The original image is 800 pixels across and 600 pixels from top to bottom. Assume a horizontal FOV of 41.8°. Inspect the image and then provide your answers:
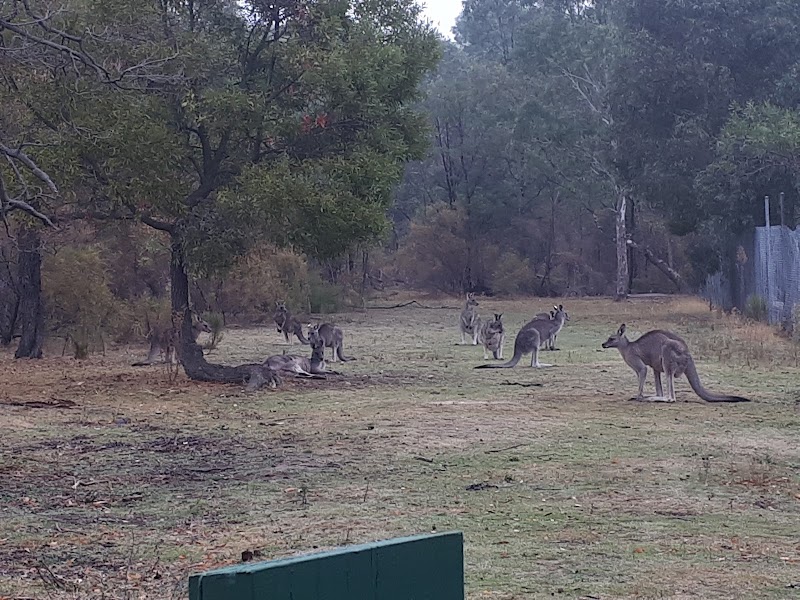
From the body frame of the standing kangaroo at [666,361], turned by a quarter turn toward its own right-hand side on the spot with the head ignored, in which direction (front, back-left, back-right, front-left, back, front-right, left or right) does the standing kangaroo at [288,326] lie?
front-left

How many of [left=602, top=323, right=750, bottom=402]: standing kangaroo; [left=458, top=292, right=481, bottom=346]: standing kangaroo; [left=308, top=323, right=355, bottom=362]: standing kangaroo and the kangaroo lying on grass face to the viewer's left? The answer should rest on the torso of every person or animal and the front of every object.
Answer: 2

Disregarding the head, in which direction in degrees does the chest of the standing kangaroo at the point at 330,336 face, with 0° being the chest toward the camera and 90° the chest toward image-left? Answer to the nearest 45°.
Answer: approximately 90°

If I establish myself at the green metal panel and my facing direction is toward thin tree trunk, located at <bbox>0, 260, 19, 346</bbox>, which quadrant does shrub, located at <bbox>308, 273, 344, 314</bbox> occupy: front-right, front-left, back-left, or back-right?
front-right

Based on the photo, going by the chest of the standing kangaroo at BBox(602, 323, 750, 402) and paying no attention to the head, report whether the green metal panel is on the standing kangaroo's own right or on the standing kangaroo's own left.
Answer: on the standing kangaroo's own left

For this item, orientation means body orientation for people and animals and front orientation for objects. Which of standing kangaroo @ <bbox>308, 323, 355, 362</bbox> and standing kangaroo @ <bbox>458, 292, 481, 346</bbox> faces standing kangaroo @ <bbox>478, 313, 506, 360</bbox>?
standing kangaroo @ <bbox>458, 292, 481, 346</bbox>

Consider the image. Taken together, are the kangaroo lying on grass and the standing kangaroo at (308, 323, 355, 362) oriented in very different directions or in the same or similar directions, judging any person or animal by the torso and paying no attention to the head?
very different directions

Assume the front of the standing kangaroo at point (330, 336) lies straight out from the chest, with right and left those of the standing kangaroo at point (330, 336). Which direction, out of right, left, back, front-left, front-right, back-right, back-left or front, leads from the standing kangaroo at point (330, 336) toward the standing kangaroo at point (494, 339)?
back

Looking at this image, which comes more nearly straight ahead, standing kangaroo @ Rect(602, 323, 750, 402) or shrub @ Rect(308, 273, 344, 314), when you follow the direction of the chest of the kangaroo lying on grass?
the standing kangaroo

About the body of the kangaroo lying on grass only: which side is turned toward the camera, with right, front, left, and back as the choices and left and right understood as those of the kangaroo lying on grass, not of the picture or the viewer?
right

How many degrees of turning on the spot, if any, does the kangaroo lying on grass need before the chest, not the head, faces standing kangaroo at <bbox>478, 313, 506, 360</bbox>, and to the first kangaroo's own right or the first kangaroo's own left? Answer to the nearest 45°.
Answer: approximately 45° to the first kangaroo's own left

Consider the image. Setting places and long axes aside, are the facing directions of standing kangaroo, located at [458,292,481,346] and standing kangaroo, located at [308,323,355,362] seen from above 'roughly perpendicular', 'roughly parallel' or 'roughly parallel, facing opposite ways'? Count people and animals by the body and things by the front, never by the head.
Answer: roughly perpendicular

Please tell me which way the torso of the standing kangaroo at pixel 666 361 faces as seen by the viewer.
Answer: to the viewer's left

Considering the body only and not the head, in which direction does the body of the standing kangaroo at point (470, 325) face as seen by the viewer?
toward the camera

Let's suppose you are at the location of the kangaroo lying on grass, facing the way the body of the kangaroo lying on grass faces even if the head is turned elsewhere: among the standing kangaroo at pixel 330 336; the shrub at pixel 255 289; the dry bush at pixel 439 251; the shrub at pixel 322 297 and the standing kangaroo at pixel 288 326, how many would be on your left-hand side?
5

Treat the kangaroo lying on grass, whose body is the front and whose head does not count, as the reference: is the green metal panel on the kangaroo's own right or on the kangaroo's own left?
on the kangaroo's own right

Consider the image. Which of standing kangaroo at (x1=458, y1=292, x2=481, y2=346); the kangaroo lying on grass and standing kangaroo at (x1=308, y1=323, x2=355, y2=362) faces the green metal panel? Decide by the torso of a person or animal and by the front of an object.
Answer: standing kangaroo at (x1=458, y1=292, x2=481, y2=346)

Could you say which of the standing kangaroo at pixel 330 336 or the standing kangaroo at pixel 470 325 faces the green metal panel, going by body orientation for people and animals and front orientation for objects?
the standing kangaroo at pixel 470 325

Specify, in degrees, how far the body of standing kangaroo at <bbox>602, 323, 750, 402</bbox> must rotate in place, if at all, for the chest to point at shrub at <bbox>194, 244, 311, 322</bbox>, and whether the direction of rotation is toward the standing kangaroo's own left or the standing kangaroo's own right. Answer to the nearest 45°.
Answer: approximately 45° to the standing kangaroo's own right

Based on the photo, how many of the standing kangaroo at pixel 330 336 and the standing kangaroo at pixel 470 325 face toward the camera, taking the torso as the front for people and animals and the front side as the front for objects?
1

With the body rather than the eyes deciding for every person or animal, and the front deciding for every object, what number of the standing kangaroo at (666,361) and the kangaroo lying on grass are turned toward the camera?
0
